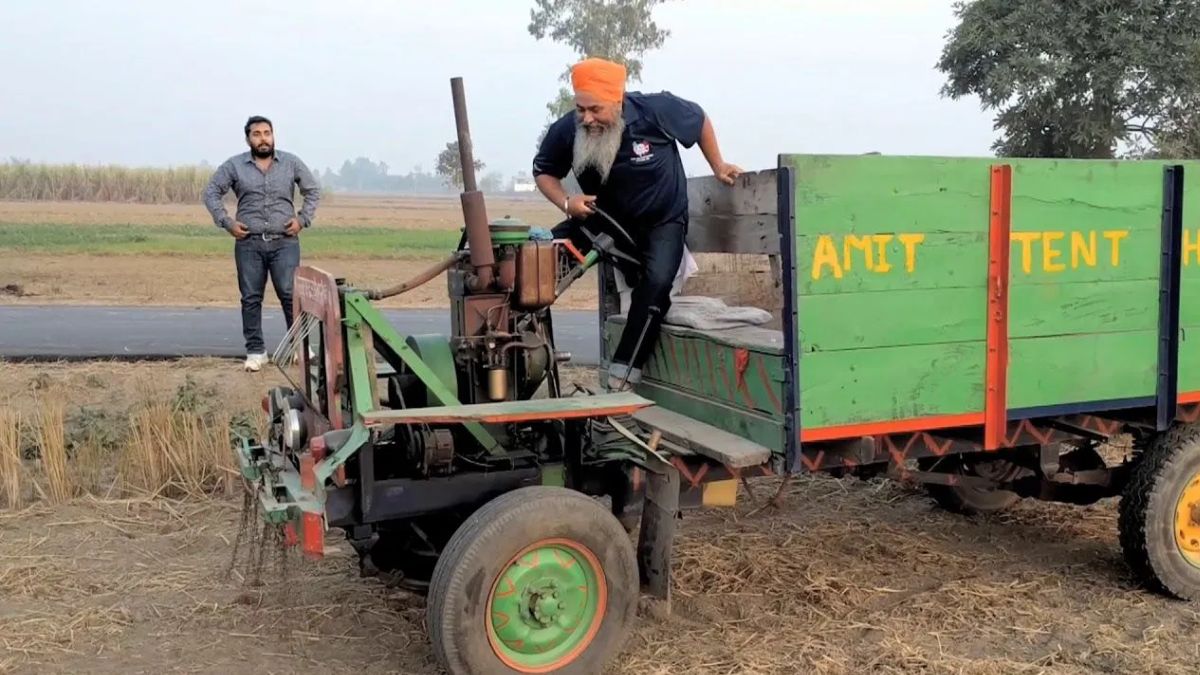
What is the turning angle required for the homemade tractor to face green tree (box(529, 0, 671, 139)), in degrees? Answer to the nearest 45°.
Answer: approximately 135° to its right

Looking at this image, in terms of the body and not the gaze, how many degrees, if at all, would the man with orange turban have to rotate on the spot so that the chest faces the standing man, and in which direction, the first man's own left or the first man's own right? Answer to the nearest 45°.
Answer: approximately 90° to the first man's own right

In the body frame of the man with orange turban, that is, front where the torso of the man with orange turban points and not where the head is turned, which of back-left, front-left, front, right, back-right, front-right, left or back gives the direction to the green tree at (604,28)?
back-right

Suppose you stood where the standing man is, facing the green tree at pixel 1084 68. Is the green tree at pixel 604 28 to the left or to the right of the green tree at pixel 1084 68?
left

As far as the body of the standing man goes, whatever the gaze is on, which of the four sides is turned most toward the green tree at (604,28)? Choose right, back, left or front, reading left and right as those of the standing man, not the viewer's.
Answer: back

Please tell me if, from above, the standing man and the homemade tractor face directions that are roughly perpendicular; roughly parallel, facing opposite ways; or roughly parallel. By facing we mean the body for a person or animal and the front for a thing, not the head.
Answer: roughly perpendicular

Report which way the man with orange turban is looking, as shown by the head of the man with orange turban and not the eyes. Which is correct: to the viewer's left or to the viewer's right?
to the viewer's left

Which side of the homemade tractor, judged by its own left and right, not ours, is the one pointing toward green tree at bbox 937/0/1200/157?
back
